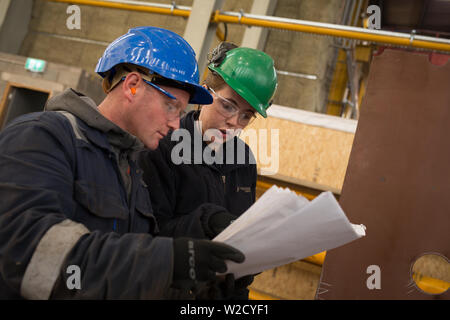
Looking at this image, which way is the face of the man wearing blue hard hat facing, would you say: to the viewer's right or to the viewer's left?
to the viewer's right

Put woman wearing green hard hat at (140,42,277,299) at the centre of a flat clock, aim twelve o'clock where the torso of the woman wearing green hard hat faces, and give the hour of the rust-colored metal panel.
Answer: The rust-colored metal panel is roughly at 10 o'clock from the woman wearing green hard hat.

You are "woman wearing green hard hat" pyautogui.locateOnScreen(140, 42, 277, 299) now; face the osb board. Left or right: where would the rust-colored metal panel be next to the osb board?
right

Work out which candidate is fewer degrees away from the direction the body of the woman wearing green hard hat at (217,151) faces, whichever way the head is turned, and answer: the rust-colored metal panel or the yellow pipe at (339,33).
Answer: the rust-colored metal panel

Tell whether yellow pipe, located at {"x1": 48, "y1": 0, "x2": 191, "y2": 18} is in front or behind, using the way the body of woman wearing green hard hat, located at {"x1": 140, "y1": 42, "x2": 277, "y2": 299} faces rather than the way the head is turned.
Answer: behind

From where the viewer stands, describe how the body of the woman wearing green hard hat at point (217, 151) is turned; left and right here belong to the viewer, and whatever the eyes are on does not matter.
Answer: facing the viewer and to the right of the viewer

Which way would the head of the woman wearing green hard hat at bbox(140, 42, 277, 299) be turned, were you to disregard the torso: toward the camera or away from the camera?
toward the camera

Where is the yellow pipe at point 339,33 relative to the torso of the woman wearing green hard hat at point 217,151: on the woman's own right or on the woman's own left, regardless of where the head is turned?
on the woman's own left
